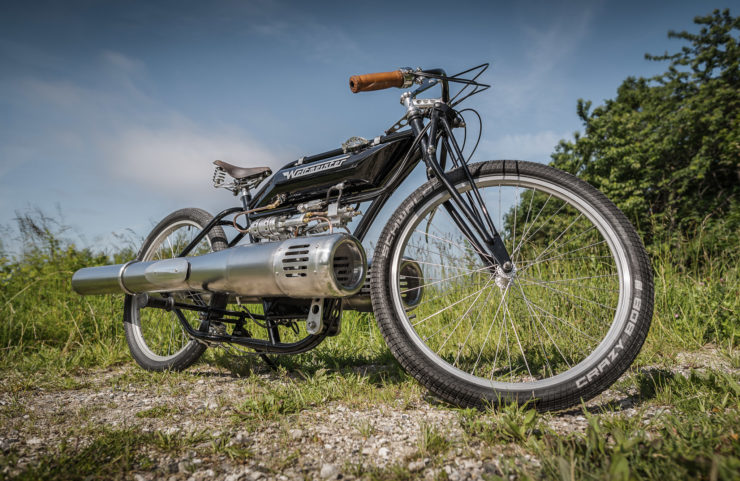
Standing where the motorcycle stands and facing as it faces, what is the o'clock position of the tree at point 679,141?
The tree is roughly at 9 o'clock from the motorcycle.

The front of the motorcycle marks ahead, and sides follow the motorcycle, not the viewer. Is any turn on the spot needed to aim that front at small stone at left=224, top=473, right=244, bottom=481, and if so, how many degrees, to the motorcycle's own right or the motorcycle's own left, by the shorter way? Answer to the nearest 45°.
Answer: approximately 90° to the motorcycle's own right

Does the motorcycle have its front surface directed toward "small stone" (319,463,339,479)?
no

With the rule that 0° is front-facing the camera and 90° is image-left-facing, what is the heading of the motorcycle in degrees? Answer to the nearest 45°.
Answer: approximately 315°
